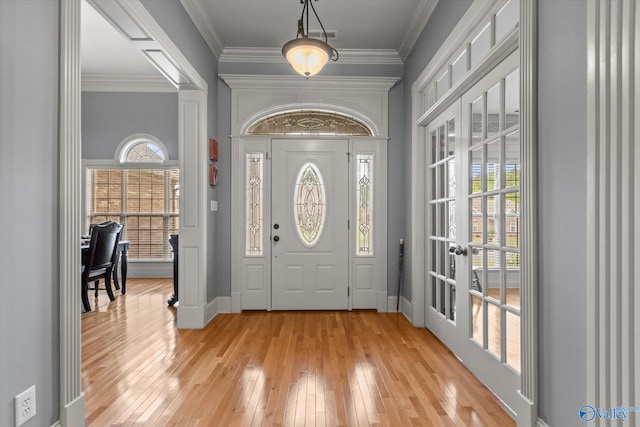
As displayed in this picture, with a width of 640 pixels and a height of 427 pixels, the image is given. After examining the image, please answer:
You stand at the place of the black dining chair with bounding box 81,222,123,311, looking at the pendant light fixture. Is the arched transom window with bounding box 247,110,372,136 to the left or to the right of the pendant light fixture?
left

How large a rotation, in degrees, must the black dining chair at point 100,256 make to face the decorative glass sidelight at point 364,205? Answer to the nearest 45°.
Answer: approximately 180°

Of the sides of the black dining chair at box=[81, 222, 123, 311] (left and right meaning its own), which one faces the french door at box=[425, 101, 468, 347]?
back

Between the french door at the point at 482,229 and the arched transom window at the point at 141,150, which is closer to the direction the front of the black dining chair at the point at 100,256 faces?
the arched transom window

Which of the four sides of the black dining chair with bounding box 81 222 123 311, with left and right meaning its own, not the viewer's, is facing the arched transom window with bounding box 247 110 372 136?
back

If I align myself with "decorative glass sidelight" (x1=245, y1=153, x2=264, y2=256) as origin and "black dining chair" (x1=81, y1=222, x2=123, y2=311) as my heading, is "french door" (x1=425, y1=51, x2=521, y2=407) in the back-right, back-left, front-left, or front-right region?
back-left

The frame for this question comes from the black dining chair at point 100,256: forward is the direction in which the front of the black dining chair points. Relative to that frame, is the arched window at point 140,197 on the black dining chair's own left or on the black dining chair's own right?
on the black dining chair's own right

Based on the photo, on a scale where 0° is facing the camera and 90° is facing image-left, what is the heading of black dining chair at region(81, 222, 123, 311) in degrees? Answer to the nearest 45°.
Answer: approximately 135°

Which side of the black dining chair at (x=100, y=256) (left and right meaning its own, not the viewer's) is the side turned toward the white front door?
back

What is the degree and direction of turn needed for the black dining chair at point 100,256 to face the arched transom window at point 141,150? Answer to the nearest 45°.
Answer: approximately 45° to its right

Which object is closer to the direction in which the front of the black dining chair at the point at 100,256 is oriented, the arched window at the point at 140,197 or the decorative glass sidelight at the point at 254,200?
the arched window
